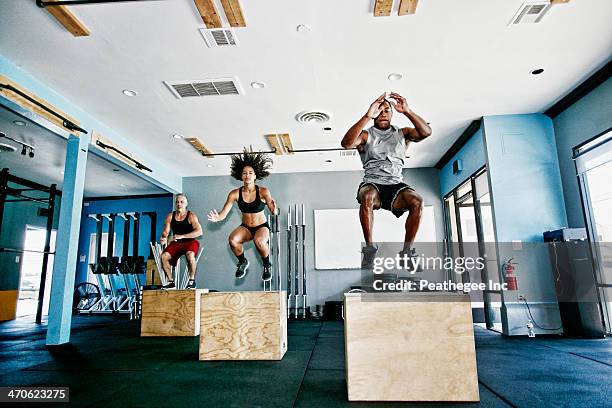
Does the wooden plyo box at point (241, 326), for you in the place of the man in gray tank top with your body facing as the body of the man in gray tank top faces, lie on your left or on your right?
on your right

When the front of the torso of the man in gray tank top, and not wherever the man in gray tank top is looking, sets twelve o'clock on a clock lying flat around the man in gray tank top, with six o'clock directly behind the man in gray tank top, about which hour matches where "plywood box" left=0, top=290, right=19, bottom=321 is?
The plywood box is roughly at 4 o'clock from the man in gray tank top.

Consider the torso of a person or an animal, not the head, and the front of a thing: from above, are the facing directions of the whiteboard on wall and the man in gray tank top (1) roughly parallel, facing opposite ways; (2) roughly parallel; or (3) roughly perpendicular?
roughly parallel

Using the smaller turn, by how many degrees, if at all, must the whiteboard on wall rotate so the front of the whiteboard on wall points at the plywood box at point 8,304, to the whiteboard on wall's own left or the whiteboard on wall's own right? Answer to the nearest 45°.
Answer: approximately 90° to the whiteboard on wall's own right

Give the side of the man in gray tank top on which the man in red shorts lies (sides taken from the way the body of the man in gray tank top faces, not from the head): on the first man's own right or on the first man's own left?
on the first man's own right

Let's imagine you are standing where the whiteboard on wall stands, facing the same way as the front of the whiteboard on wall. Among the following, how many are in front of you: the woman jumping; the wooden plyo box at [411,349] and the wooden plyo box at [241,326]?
3

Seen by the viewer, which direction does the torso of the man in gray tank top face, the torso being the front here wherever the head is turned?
toward the camera

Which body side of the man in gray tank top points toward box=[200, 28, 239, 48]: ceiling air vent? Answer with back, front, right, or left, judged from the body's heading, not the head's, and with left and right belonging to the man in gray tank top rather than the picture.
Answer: right

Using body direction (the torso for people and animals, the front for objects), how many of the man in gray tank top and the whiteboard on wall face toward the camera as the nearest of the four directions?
2

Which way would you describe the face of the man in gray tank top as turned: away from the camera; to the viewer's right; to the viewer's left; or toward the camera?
toward the camera

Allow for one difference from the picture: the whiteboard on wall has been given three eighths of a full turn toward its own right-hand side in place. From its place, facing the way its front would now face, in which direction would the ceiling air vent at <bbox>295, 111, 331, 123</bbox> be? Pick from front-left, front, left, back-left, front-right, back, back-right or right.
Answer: back-left

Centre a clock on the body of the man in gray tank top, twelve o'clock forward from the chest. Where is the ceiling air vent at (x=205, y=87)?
The ceiling air vent is roughly at 4 o'clock from the man in gray tank top.

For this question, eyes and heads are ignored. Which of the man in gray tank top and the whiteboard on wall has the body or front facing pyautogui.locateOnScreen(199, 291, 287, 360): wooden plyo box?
the whiteboard on wall

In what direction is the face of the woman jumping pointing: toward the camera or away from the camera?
toward the camera

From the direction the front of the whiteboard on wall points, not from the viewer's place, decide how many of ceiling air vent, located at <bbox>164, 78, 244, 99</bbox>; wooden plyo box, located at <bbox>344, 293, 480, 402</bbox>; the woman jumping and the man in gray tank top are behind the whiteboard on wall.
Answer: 0
